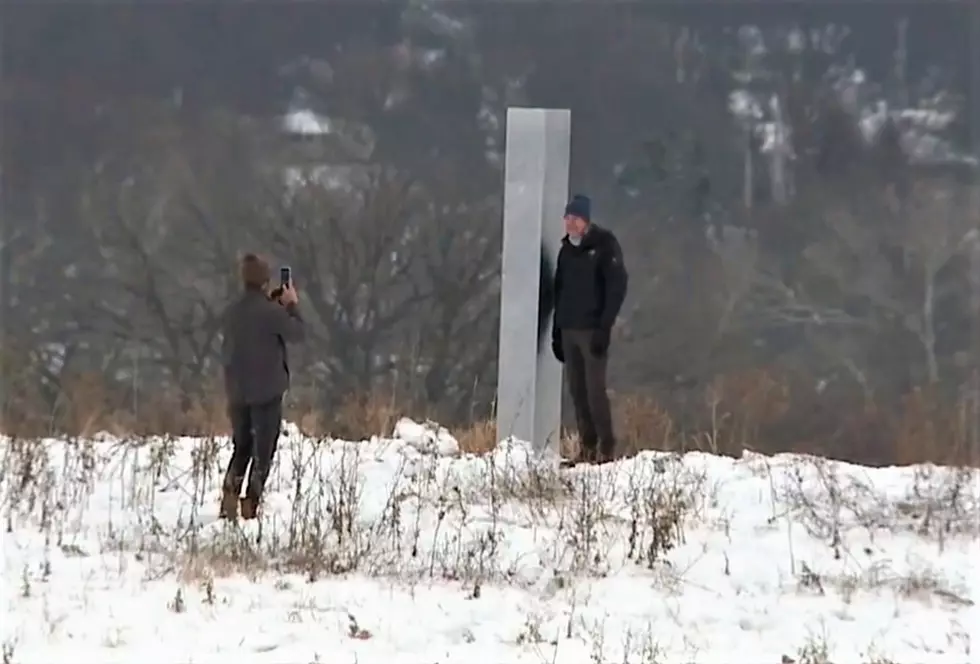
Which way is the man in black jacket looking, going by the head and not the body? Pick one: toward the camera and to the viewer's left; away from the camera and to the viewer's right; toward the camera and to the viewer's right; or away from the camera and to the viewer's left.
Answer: toward the camera and to the viewer's left

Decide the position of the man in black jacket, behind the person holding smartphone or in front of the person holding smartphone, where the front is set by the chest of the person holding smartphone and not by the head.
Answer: in front

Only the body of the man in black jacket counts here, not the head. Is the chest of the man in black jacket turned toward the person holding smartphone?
yes

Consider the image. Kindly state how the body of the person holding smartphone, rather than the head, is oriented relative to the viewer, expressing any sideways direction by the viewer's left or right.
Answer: facing away from the viewer and to the right of the viewer

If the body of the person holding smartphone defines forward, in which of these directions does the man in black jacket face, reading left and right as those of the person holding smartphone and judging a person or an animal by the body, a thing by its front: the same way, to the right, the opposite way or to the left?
the opposite way
